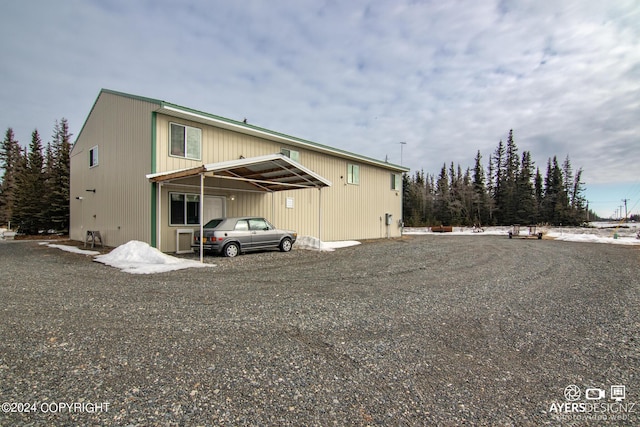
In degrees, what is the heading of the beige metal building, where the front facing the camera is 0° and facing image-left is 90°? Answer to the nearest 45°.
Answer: approximately 315°

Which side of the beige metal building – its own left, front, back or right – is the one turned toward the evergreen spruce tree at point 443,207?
left

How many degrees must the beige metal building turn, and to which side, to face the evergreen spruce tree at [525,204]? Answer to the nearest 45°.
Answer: approximately 90° to its left

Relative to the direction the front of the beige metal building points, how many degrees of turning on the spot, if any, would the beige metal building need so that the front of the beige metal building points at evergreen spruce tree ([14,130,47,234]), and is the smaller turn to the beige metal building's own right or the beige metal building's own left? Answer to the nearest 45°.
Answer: approximately 180°

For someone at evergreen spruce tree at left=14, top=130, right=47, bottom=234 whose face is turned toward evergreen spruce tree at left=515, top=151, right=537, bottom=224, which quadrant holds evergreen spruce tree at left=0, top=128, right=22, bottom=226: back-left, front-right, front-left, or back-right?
back-left

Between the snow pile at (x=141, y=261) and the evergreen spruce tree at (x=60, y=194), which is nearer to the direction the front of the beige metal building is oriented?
the snow pile

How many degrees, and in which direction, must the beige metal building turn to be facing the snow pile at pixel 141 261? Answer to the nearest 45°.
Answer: approximately 45° to its right

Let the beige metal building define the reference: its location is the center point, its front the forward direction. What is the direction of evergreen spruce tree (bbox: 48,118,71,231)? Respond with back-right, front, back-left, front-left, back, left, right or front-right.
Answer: back
